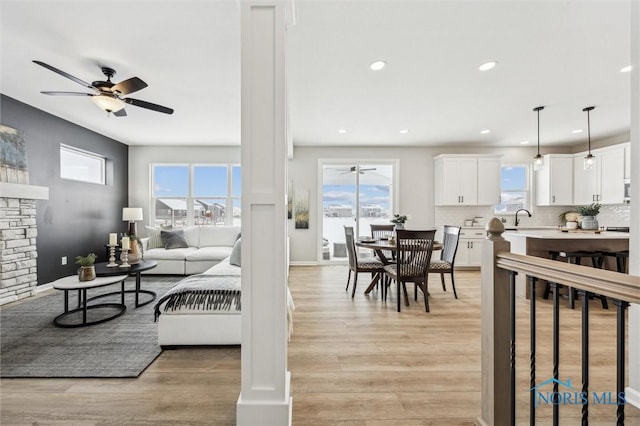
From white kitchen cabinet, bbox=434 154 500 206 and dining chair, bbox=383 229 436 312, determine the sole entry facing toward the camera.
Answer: the white kitchen cabinet

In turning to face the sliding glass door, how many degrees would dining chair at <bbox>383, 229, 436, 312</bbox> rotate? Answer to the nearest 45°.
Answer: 0° — it already faces it

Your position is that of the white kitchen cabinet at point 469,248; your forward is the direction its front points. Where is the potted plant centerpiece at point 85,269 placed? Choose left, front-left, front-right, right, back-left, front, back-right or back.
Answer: front-right

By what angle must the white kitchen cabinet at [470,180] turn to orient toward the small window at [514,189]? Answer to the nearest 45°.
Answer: approximately 135° to its left

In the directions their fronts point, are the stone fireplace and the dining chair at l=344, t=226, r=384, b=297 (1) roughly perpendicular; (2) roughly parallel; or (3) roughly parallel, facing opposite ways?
roughly parallel

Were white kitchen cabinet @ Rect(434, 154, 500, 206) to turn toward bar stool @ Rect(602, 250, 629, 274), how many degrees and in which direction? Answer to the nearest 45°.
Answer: approximately 45° to its left

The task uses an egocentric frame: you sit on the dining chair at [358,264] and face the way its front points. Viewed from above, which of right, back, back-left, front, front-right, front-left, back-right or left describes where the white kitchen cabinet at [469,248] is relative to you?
front-left

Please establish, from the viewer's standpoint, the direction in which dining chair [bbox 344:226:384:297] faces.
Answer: facing to the right of the viewer

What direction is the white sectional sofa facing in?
toward the camera

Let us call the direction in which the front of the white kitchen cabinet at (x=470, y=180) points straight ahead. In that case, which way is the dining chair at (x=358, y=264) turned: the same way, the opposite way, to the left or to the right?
to the left

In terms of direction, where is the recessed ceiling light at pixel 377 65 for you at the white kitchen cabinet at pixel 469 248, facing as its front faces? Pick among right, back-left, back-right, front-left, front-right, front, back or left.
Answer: front

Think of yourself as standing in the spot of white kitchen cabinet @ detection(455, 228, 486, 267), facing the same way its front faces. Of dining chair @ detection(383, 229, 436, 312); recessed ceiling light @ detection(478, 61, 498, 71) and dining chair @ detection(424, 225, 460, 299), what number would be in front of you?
3

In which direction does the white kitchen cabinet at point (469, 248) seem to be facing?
toward the camera

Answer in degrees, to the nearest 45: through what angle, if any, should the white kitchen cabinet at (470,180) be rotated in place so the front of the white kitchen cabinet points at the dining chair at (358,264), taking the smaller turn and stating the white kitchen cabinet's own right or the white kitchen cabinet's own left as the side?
approximately 45° to the white kitchen cabinet's own right

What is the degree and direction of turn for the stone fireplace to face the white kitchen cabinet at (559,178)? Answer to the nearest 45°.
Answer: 0° — it already faces it

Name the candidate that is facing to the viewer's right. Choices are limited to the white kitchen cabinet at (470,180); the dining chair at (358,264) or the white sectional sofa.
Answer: the dining chair

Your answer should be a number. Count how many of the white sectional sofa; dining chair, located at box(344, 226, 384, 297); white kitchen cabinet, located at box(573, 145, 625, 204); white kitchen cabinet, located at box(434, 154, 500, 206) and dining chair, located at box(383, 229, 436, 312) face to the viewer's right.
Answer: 1
